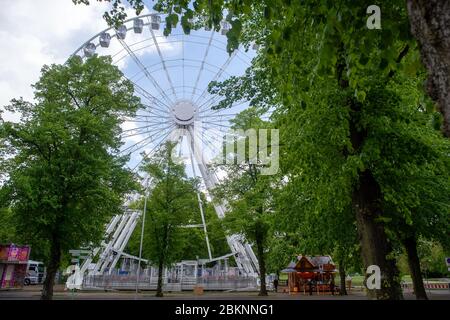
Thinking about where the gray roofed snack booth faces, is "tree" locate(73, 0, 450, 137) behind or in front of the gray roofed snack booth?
in front

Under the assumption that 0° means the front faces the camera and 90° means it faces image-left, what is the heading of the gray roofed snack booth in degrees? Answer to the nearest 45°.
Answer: approximately 0°

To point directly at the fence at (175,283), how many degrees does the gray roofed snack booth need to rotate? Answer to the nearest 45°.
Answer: approximately 90° to its right

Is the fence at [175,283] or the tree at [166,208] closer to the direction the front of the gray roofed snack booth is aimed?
the tree

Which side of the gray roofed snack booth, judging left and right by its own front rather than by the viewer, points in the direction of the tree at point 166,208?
right

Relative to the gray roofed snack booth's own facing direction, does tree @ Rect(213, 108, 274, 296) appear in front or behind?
in front

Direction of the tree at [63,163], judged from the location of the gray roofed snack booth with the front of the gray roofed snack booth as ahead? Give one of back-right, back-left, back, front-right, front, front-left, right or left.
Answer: front-right

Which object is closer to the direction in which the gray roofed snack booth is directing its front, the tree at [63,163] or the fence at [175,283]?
the tree
